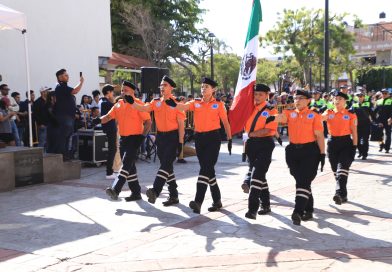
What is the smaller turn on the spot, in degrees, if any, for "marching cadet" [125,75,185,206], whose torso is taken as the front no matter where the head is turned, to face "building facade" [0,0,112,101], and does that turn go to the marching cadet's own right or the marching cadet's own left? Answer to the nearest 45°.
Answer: approximately 135° to the marching cadet's own right

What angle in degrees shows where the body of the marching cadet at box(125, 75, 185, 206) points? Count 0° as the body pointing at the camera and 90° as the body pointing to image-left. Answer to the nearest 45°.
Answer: approximately 45°

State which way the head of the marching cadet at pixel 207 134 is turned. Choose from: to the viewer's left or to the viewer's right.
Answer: to the viewer's left

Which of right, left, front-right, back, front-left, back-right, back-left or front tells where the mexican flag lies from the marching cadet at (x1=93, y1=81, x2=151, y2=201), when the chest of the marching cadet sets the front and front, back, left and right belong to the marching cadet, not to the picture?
back-left

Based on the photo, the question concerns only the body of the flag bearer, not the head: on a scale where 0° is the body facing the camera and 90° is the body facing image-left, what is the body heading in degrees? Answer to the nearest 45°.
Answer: approximately 45°

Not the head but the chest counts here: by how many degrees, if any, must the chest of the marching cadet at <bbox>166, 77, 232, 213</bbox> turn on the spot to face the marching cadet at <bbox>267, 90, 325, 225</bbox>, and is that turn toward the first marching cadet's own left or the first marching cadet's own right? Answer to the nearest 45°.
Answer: approximately 90° to the first marching cadet's own left

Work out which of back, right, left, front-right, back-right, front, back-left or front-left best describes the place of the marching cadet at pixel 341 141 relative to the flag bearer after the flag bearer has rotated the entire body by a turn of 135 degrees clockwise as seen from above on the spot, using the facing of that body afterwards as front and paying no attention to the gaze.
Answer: front-right
